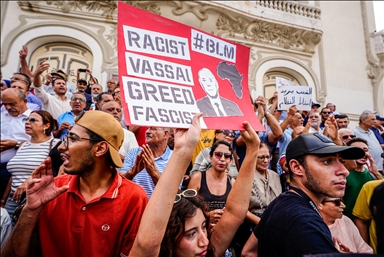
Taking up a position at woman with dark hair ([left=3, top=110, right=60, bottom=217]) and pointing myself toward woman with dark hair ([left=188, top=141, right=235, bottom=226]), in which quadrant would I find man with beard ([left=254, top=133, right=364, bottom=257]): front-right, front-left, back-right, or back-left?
front-right

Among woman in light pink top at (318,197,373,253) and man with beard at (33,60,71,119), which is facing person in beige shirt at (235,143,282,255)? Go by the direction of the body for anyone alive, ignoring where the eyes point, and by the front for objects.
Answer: the man with beard

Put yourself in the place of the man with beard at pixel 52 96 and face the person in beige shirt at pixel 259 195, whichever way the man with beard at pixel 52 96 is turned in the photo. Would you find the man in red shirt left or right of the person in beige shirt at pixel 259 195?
right

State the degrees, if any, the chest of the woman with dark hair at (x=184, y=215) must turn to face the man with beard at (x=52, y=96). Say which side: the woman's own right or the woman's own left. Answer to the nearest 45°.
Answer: approximately 180°

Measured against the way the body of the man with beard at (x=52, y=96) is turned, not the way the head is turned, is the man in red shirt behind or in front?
in front

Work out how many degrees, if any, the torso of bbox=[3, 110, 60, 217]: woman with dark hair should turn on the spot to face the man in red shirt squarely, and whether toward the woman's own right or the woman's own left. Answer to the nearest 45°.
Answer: approximately 45° to the woman's own left

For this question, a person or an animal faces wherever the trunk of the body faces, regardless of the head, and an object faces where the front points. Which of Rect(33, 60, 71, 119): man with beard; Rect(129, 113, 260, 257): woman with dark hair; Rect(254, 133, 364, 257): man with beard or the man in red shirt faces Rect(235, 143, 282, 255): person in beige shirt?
Rect(33, 60, 71, 119): man with beard

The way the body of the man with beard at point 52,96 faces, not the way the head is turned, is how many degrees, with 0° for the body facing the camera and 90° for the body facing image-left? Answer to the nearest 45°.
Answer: approximately 315°

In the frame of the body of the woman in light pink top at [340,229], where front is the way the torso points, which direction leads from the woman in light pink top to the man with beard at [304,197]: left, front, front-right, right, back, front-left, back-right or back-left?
front-right

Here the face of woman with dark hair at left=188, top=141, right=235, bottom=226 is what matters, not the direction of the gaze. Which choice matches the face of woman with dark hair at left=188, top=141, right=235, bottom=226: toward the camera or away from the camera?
toward the camera
